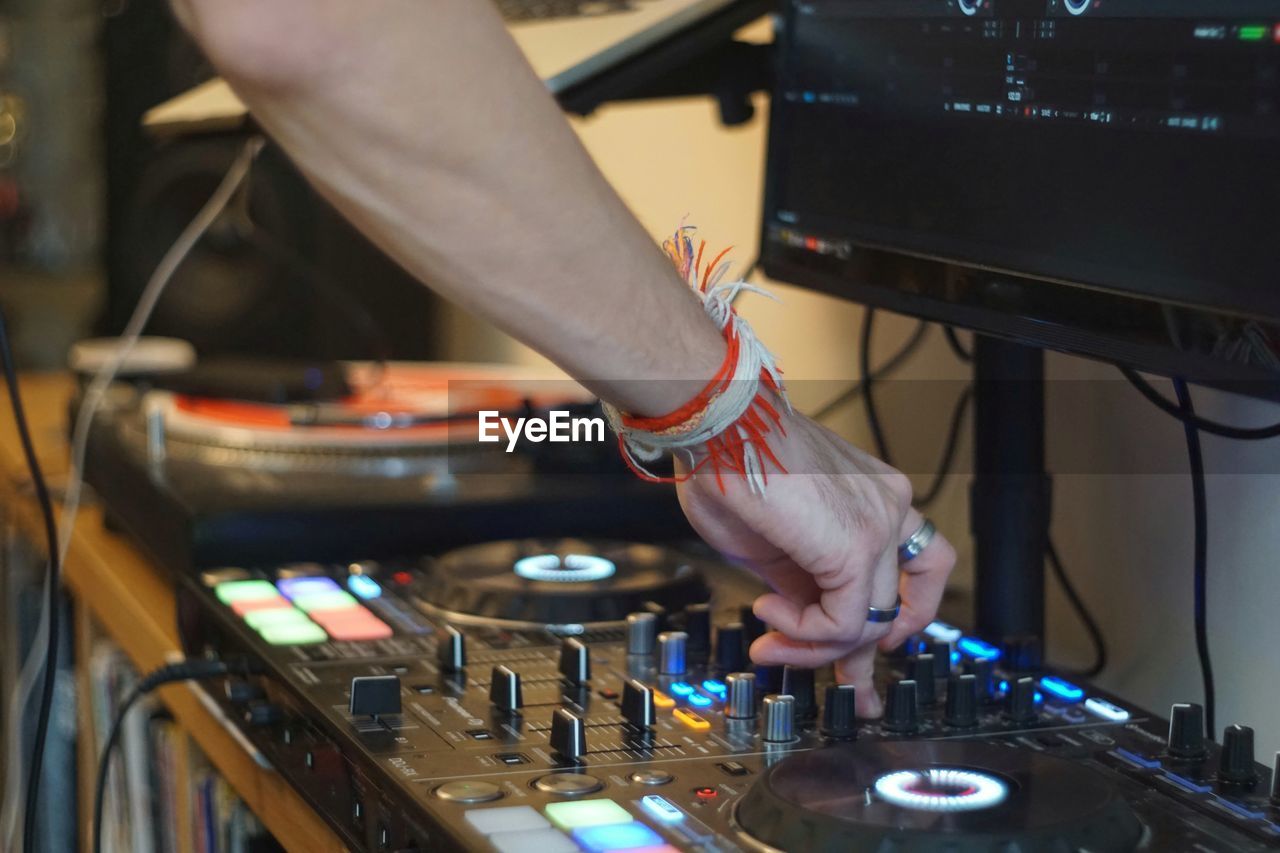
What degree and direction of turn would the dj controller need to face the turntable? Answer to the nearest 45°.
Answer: approximately 90° to its right

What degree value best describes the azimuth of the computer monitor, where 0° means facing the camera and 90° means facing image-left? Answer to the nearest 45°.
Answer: approximately 45°

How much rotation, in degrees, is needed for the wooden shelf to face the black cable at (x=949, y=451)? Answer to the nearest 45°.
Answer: approximately 135° to its left

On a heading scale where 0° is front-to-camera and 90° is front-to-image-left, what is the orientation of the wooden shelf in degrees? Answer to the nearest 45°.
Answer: approximately 45°

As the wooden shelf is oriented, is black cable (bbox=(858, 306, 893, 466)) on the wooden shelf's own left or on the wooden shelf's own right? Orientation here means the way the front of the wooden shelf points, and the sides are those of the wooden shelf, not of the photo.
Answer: on the wooden shelf's own left

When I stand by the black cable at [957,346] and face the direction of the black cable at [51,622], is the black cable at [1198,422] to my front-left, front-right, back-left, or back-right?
back-left
